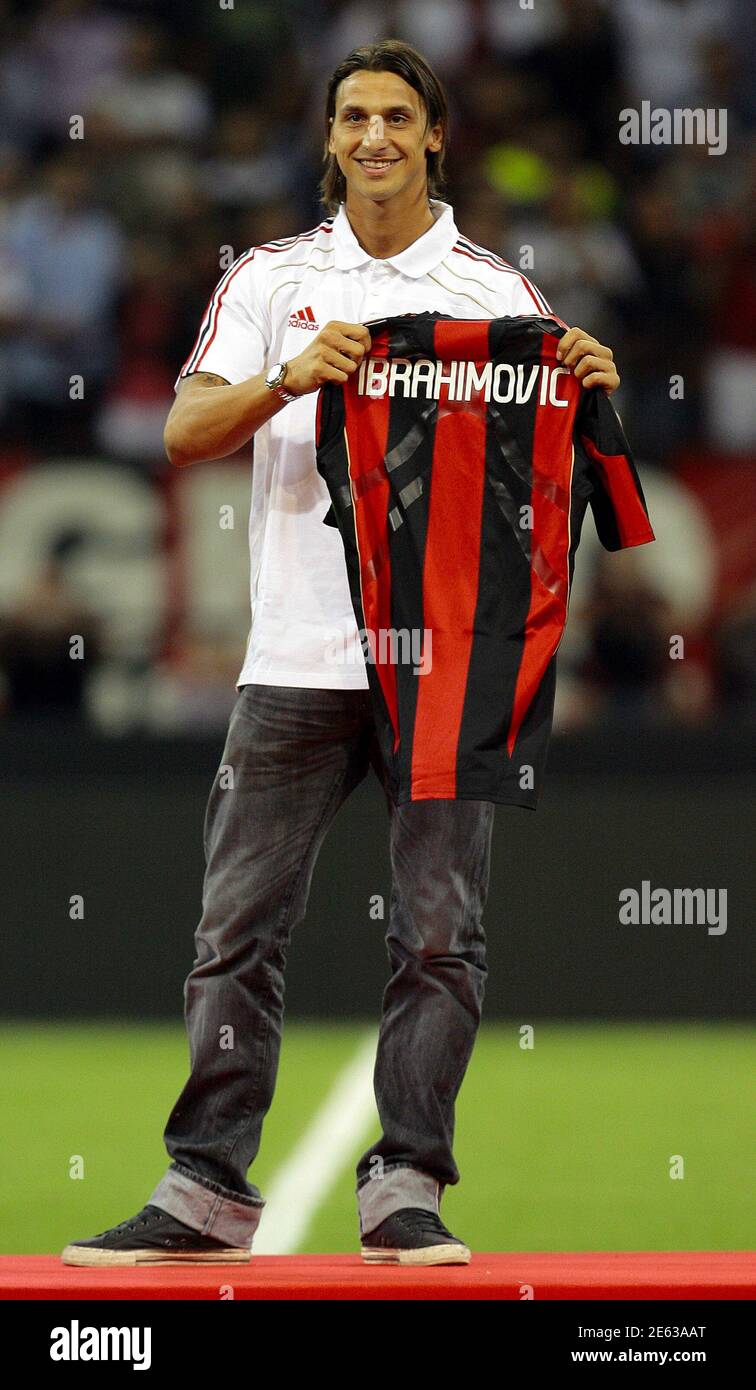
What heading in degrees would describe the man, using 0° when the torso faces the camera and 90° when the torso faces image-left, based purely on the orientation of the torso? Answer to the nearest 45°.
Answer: approximately 0°
